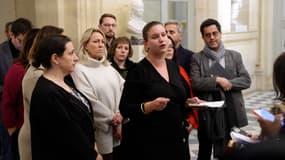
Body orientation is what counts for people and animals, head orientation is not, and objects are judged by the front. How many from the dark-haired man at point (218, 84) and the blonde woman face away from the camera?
0

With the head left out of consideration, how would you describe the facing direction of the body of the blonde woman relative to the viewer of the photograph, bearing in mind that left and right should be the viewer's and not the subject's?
facing the viewer and to the right of the viewer

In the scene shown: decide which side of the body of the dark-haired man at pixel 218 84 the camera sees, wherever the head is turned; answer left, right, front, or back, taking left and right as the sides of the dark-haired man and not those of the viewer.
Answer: front

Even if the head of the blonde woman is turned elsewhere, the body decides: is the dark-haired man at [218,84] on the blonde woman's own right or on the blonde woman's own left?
on the blonde woman's own left

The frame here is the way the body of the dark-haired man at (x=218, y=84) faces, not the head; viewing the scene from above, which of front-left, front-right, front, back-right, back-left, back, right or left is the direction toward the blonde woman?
front-right
